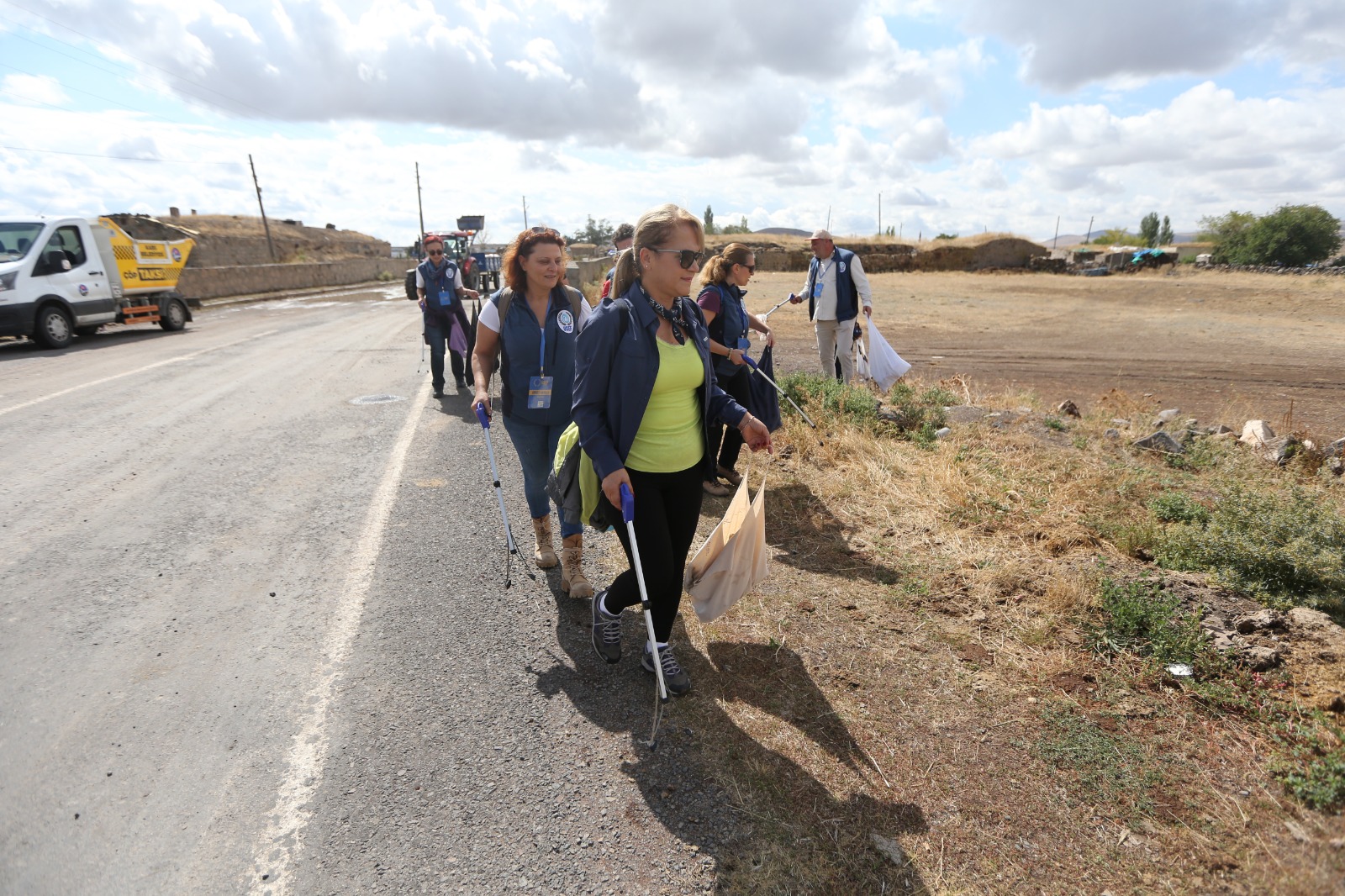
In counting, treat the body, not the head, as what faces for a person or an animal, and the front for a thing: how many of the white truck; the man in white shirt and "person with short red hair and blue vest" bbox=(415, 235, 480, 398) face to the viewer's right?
0

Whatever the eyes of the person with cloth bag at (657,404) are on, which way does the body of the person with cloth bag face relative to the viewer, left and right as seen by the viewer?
facing the viewer and to the right of the viewer

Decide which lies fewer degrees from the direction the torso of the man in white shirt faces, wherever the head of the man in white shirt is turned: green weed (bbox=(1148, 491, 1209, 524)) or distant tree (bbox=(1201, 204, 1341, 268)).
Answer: the green weed

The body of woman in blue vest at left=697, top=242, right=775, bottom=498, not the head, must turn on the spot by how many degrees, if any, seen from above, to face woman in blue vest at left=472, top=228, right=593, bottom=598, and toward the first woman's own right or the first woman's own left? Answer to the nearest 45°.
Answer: approximately 90° to the first woman's own right

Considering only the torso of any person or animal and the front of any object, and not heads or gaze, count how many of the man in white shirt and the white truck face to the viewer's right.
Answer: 0

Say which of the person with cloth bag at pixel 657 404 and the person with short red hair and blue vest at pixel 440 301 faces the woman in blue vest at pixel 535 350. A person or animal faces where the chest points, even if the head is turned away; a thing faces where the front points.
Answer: the person with short red hair and blue vest at pixel 440 301

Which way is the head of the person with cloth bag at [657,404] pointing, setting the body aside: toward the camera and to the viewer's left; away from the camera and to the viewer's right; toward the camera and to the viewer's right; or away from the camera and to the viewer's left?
toward the camera and to the viewer's right

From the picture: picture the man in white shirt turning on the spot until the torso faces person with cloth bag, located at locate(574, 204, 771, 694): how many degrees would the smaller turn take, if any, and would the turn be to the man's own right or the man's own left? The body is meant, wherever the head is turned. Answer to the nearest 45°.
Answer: approximately 45° to the man's own left

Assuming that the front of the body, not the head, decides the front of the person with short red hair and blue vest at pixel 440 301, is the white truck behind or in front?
behind

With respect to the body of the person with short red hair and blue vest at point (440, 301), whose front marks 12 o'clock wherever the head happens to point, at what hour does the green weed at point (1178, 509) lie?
The green weed is roughly at 11 o'clock from the person with short red hair and blue vest.

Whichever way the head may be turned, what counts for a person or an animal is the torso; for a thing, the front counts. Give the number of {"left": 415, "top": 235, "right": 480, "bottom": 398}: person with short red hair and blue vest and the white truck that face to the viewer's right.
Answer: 0

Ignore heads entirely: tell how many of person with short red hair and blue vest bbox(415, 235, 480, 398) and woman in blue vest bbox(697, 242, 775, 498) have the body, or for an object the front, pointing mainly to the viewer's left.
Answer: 0

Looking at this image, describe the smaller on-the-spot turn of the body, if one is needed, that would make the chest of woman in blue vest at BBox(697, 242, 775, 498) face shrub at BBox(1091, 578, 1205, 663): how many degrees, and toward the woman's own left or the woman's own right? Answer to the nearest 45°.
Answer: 0° — they already face it

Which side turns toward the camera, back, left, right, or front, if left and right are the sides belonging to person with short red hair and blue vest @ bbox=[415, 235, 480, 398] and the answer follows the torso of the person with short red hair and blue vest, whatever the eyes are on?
front

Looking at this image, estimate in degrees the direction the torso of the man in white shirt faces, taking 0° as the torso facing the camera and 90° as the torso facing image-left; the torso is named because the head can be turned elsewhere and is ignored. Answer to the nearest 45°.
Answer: approximately 45°
